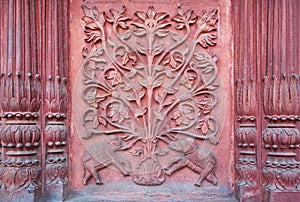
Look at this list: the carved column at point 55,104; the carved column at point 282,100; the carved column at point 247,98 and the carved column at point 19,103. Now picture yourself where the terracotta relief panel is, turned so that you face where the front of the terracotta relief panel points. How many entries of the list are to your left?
2

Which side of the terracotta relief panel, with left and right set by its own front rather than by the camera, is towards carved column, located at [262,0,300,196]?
left

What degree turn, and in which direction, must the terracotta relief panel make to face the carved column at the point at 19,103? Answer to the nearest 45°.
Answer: approximately 90° to its right

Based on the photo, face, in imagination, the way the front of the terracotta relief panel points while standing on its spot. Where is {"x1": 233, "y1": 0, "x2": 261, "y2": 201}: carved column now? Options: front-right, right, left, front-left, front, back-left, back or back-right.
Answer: left

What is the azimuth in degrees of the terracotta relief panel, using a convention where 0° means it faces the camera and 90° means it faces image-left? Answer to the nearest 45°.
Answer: approximately 0°

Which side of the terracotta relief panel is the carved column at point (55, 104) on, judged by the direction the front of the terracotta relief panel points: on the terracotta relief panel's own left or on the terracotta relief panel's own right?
on the terracotta relief panel's own right

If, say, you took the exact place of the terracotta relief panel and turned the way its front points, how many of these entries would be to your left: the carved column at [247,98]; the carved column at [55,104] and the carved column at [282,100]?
2
